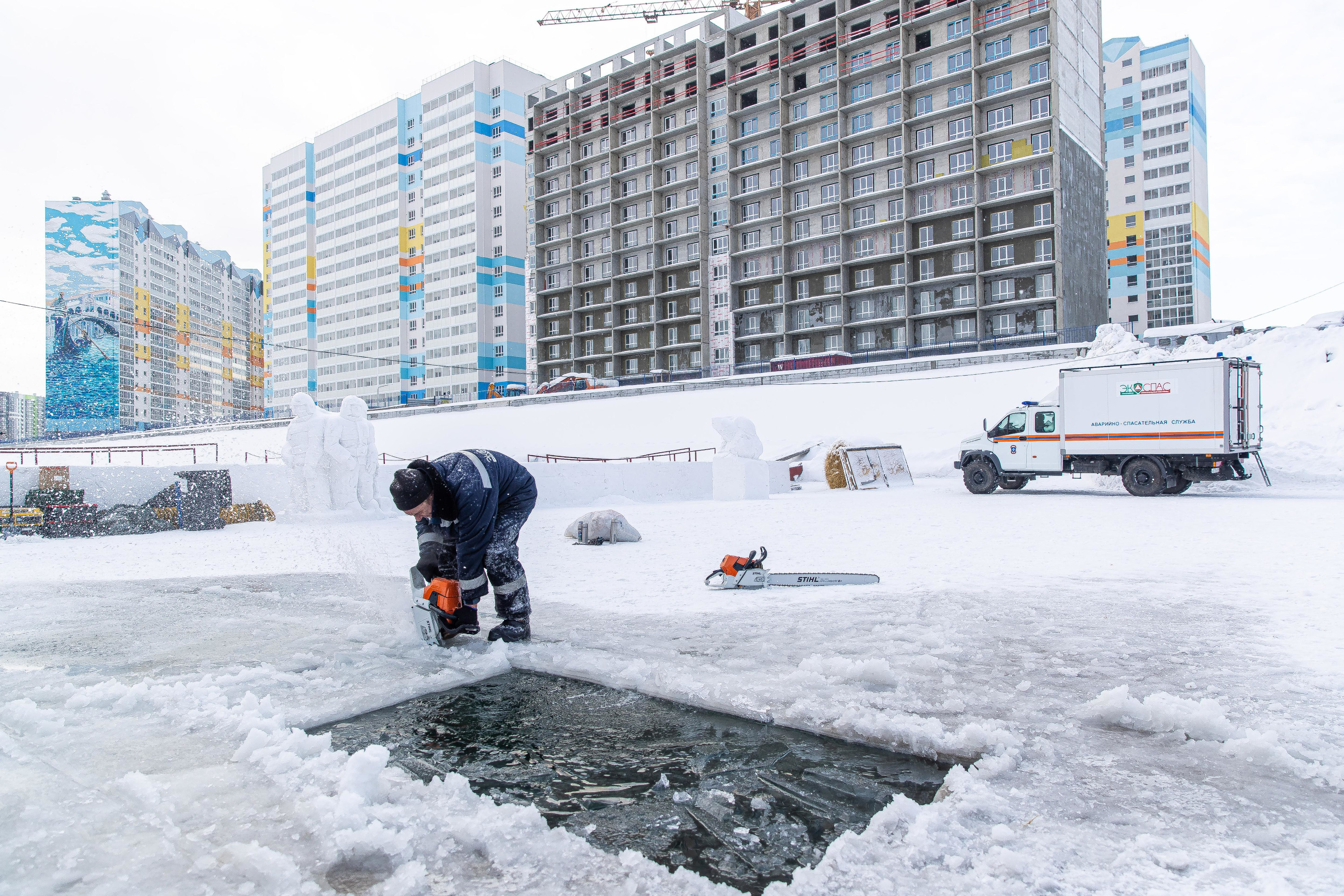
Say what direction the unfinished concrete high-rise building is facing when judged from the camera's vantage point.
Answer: facing the viewer and to the left of the viewer

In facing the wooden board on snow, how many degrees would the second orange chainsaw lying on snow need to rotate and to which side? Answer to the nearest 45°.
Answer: approximately 90° to its left

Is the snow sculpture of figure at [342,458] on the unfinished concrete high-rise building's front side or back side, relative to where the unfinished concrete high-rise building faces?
on the front side

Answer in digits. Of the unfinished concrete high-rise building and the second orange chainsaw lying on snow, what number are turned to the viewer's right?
1

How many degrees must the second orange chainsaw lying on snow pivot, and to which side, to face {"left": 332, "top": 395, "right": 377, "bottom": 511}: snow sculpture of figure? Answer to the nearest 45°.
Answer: approximately 135° to its left

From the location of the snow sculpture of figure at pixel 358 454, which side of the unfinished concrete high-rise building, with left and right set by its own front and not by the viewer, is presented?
front

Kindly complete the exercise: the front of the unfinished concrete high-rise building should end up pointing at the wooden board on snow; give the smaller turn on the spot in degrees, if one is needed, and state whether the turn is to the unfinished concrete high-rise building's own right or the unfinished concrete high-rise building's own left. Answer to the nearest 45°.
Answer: approximately 45° to the unfinished concrete high-rise building's own left

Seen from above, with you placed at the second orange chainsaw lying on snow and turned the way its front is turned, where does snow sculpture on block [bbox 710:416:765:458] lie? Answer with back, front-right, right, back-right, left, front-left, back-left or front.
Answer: left

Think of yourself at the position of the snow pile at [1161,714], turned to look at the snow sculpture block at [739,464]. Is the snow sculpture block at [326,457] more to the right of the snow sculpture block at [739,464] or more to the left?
left

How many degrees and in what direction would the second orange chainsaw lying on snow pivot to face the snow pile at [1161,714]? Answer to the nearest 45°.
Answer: approximately 45° to its right

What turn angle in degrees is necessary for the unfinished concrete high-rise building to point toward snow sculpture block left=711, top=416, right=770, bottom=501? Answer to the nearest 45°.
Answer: approximately 45° to its left

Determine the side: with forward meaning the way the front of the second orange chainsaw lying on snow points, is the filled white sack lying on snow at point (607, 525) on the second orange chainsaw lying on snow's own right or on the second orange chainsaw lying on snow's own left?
on the second orange chainsaw lying on snow's own left

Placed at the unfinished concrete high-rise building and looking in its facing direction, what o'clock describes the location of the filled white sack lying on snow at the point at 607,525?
The filled white sack lying on snow is roughly at 11 o'clock from the unfinished concrete high-rise building.

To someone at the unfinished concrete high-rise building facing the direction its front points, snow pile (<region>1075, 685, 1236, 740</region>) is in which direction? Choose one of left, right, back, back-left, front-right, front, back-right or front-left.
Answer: front-left

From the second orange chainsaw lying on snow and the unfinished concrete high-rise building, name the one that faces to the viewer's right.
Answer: the second orange chainsaw lying on snow

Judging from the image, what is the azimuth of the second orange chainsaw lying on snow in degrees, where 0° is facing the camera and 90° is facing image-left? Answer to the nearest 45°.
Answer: approximately 270°
